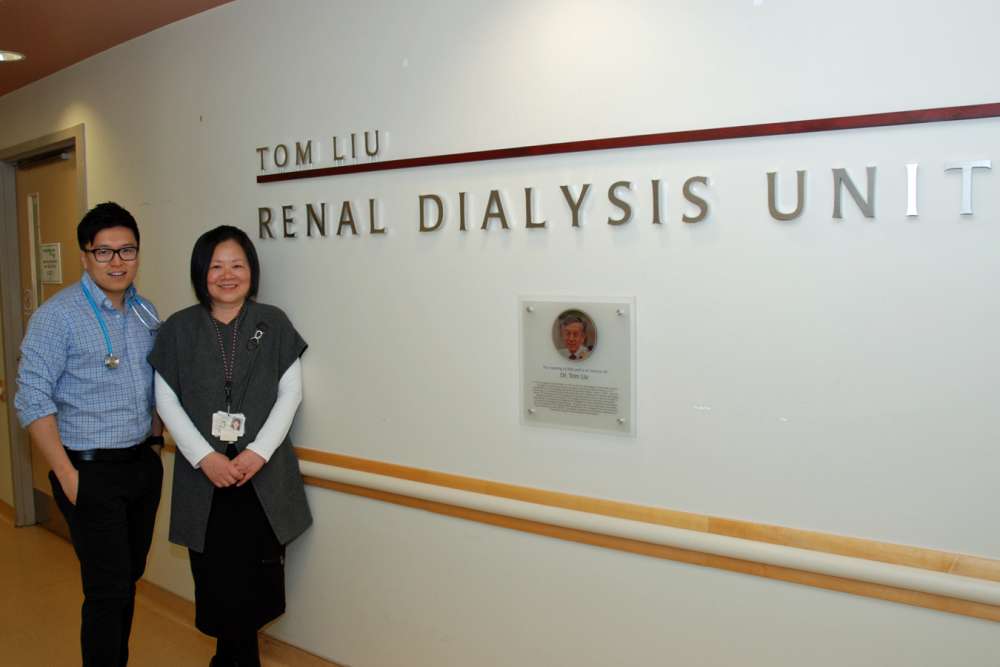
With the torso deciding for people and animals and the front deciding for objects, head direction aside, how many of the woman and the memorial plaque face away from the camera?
0

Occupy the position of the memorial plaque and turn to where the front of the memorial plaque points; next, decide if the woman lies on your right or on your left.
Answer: on your right

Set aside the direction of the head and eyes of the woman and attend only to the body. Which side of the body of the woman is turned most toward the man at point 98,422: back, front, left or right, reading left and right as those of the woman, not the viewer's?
right

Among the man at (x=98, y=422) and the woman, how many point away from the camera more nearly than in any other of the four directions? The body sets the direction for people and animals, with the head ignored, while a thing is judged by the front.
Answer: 0

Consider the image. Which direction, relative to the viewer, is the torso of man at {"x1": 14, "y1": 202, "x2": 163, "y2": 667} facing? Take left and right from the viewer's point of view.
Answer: facing the viewer and to the right of the viewer
